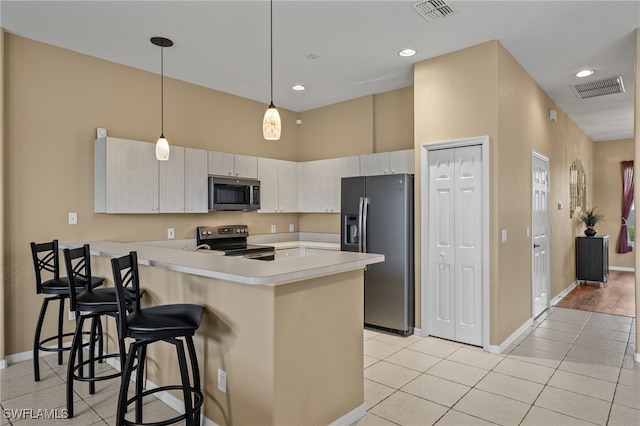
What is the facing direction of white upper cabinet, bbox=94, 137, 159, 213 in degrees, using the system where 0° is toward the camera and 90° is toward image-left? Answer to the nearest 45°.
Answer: approximately 315°

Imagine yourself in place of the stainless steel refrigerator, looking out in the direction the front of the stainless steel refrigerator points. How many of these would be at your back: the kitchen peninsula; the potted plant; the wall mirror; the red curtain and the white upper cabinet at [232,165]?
3

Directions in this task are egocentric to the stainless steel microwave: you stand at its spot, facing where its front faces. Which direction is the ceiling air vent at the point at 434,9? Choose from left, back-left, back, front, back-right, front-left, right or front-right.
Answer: front

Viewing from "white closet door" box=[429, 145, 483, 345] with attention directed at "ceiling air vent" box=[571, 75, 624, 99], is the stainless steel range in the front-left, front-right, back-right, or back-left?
back-left

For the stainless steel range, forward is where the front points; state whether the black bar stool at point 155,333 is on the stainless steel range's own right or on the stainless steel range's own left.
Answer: on the stainless steel range's own right

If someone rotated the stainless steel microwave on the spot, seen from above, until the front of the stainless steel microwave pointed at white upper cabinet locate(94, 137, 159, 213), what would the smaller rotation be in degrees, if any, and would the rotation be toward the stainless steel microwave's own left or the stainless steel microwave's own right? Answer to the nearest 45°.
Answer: approximately 90° to the stainless steel microwave's own right

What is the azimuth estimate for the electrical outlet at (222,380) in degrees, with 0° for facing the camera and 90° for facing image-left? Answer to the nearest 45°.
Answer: approximately 45°

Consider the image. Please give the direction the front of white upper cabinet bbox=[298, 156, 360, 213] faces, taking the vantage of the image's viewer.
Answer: facing the viewer and to the left of the viewer

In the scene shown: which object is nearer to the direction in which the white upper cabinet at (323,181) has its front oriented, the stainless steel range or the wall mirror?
the stainless steel range

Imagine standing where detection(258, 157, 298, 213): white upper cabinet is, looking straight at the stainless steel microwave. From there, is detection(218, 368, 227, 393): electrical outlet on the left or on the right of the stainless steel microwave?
left

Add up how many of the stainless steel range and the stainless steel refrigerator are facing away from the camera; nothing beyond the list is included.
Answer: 0
